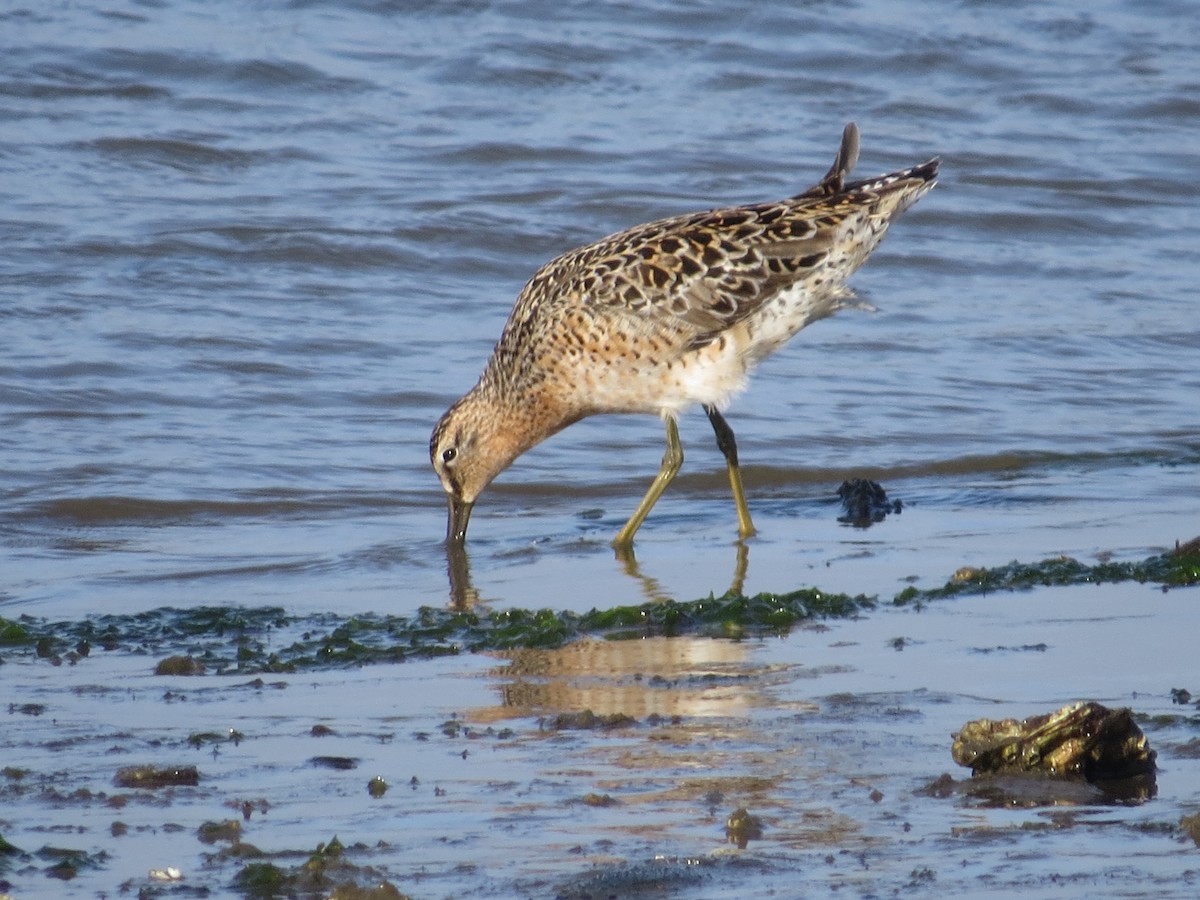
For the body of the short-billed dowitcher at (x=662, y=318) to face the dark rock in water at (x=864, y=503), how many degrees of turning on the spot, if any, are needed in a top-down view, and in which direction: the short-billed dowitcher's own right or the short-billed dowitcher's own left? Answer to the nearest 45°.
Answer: approximately 180°

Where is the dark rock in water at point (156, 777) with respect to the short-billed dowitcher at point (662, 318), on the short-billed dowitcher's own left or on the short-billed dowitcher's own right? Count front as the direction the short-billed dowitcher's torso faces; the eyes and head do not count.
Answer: on the short-billed dowitcher's own left

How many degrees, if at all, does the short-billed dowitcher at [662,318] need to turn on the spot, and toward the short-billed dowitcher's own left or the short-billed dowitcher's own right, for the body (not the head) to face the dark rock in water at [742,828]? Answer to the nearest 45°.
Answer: approximately 90° to the short-billed dowitcher's own left

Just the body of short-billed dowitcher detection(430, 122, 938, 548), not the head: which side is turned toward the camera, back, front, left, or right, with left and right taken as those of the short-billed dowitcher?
left
